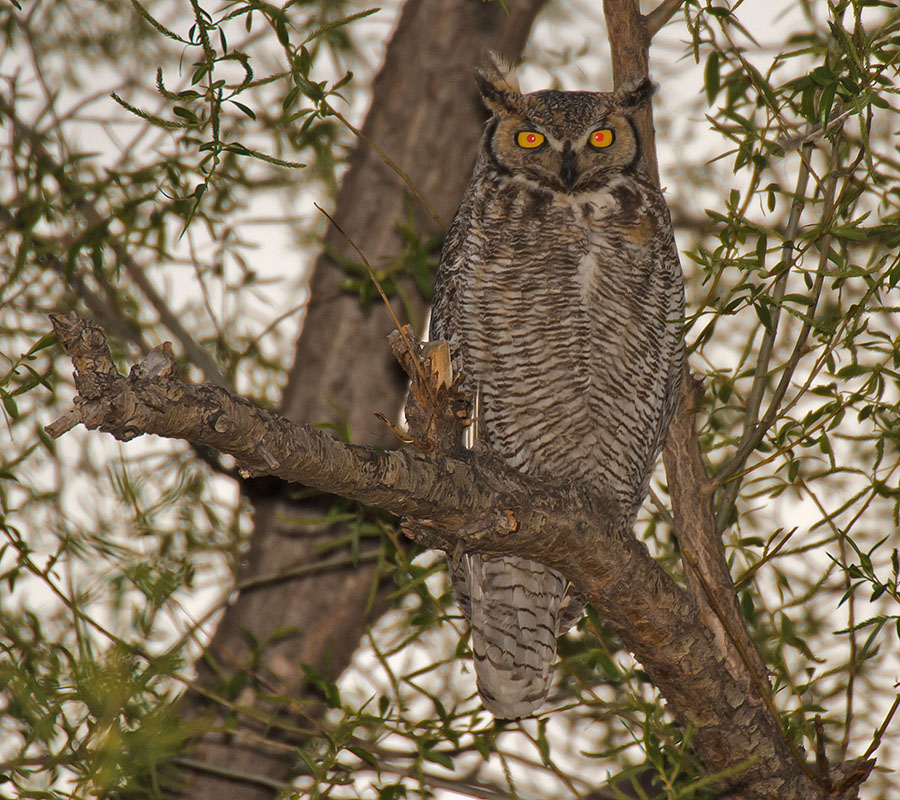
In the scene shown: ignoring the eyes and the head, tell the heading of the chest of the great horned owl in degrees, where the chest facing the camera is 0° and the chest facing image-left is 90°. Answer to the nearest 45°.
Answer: approximately 0°

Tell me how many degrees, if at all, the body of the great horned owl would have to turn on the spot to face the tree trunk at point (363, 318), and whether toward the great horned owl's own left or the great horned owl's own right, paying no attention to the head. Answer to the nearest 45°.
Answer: approximately 135° to the great horned owl's own right

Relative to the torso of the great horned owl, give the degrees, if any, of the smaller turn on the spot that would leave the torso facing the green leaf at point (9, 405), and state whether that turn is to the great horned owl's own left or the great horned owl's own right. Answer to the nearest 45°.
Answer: approximately 45° to the great horned owl's own right
